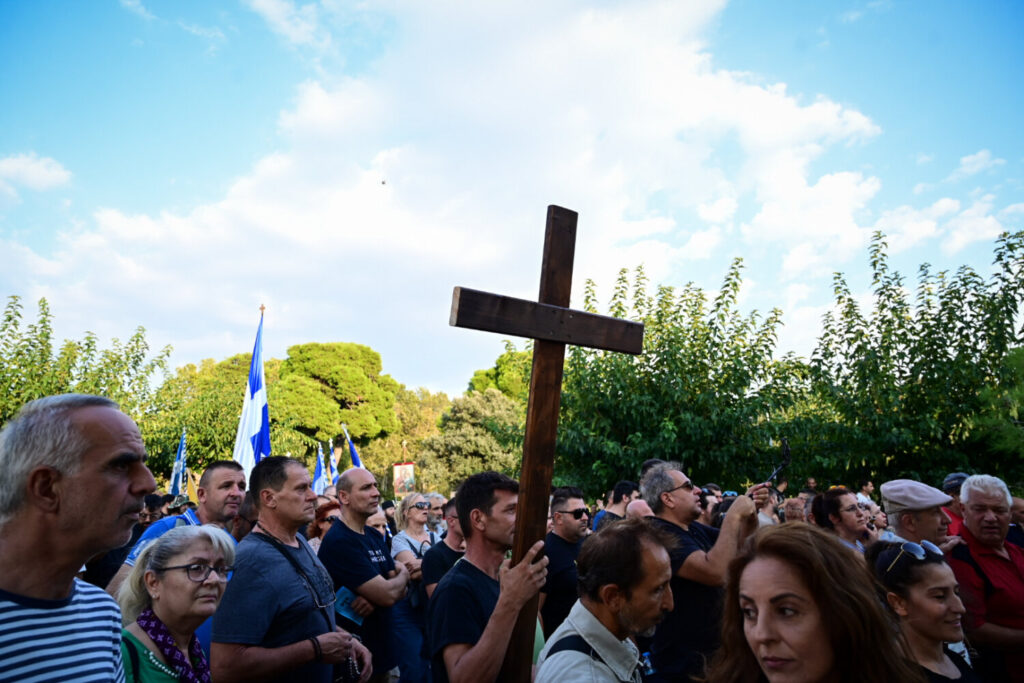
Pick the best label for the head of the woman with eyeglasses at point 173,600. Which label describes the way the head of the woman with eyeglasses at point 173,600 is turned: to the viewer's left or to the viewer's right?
to the viewer's right

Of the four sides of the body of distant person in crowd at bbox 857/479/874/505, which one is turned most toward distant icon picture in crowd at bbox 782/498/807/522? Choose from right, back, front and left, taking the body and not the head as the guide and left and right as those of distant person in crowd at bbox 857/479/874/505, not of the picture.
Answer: right

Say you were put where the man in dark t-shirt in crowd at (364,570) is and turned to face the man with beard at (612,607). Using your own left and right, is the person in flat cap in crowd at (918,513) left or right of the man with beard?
left

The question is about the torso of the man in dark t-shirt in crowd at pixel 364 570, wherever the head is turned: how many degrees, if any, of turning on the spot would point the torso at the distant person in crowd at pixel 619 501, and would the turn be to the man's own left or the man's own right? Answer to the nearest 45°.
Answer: approximately 90° to the man's own left

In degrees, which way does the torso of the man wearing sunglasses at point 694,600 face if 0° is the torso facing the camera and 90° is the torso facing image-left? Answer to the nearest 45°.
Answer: approximately 270°

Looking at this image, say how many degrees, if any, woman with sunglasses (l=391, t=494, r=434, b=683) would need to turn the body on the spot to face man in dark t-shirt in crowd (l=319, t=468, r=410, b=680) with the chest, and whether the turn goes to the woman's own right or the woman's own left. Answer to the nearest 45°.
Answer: approximately 90° to the woman's own right

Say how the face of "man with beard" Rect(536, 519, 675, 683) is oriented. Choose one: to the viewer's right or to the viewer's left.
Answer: to the viewer's right
